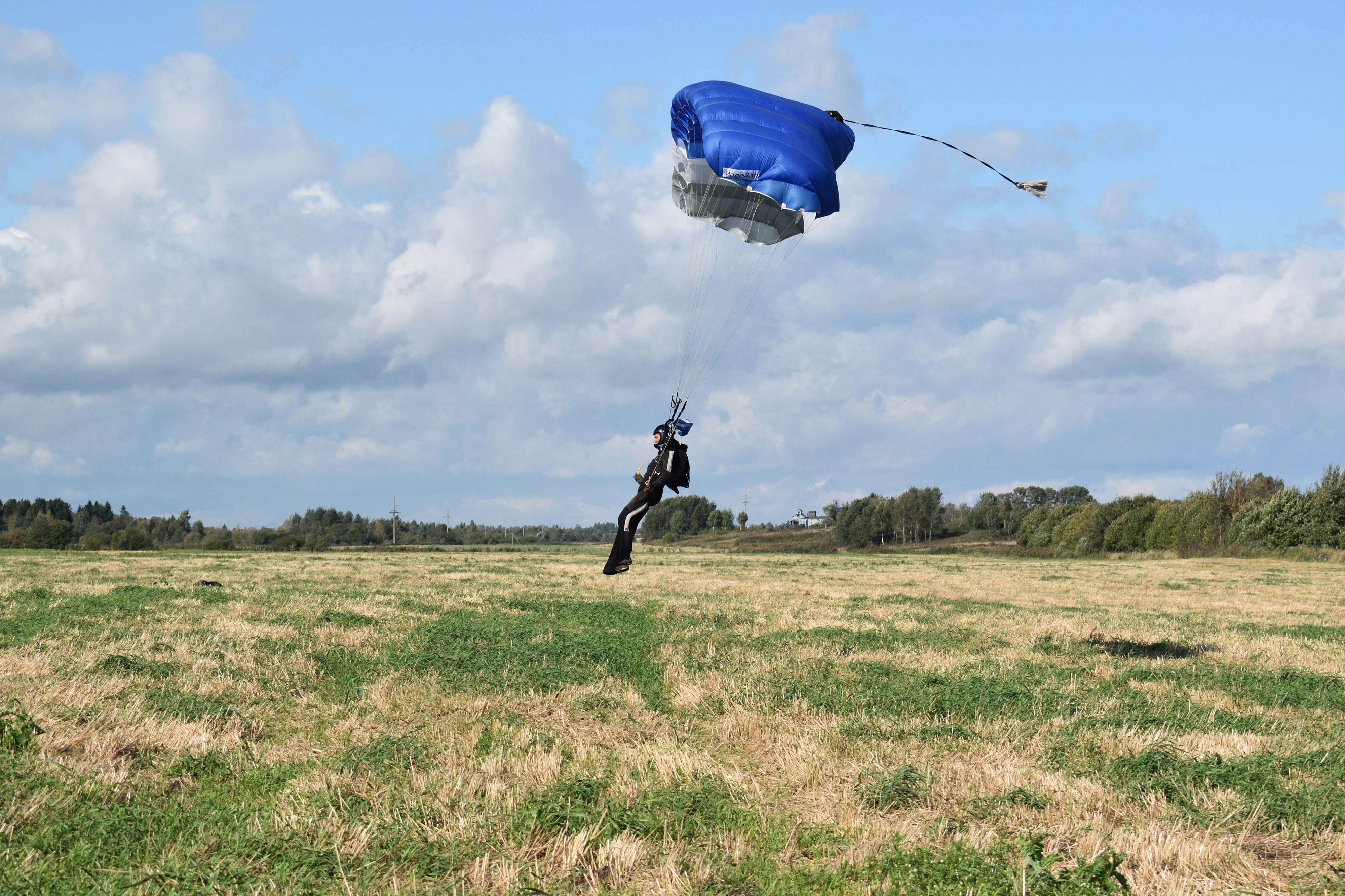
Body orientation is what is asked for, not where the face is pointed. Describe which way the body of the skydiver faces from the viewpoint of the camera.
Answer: to the viewer's left
